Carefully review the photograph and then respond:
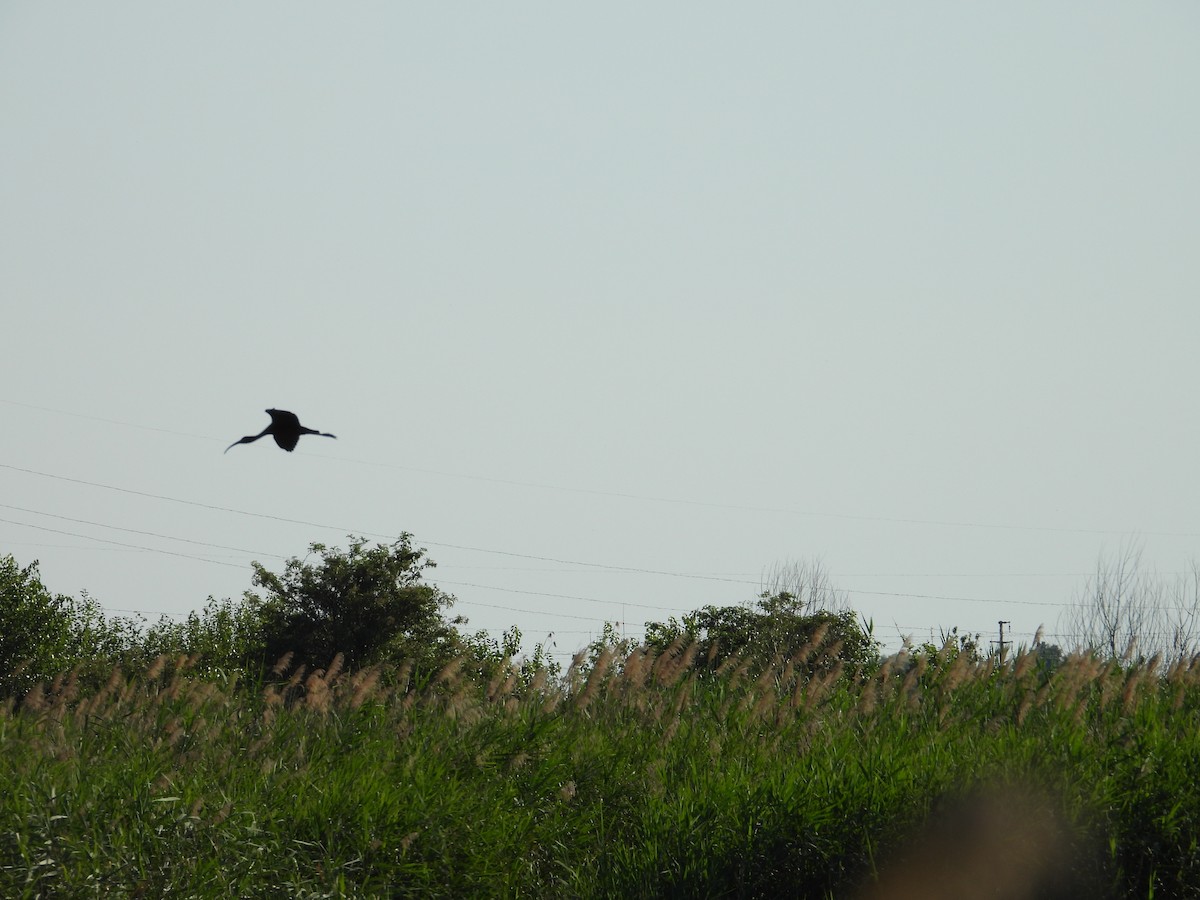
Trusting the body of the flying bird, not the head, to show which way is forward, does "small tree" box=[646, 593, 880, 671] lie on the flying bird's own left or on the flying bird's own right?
on the flying bird's own right

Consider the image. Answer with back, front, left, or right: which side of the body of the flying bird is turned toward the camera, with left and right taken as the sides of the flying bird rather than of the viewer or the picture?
left

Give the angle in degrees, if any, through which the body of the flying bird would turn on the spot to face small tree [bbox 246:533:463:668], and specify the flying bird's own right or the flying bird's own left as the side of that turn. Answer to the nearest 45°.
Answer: approximately 90° to the flying bird's own right

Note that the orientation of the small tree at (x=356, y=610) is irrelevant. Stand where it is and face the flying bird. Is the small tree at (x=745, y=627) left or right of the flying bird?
left
